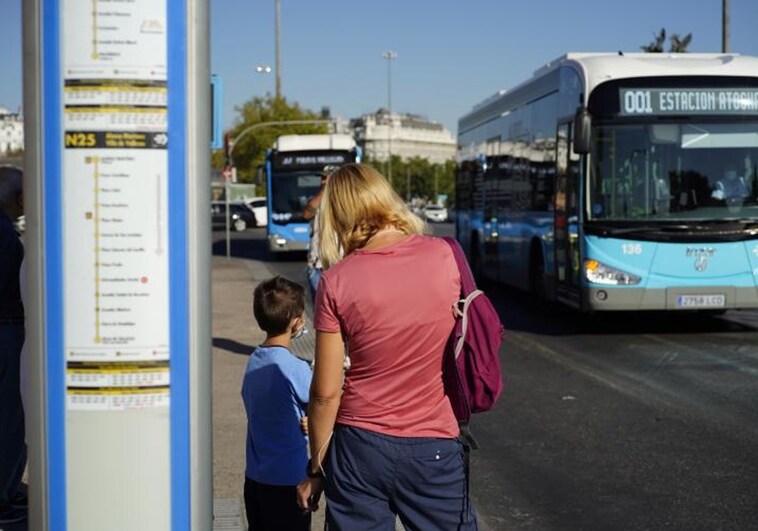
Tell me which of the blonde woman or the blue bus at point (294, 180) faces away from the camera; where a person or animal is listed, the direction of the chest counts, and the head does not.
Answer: the blonde woman

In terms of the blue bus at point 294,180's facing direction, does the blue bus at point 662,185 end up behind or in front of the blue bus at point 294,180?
in front

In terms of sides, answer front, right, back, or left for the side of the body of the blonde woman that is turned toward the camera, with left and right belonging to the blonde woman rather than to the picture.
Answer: back

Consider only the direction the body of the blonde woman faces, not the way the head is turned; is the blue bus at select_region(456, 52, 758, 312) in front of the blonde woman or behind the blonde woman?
in front

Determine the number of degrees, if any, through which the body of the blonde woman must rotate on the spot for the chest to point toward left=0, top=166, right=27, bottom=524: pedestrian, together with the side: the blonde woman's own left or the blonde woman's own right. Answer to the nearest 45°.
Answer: approximately 45° to the blonde woman's own left

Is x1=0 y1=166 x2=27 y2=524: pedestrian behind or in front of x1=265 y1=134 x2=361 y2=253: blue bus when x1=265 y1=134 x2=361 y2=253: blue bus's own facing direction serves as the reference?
in front

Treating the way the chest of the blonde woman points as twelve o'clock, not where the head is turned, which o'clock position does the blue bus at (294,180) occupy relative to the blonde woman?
The blue bus is roughly at 12 o'clock from the blonde woman.

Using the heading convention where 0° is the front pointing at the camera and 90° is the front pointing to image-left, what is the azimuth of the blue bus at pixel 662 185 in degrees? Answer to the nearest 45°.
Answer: approximately 315°

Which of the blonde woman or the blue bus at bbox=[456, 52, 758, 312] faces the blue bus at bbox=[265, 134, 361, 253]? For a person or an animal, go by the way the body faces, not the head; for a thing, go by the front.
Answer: the blonde woman

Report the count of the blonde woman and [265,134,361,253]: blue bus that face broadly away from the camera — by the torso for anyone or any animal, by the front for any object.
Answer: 1

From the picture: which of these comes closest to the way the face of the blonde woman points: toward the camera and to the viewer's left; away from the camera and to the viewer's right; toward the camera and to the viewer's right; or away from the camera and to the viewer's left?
away from the camera and to the viewer's left

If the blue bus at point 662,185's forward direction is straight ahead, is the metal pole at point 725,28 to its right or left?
on its left

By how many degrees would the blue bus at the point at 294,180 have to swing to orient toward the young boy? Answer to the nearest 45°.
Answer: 0° — it already faces them

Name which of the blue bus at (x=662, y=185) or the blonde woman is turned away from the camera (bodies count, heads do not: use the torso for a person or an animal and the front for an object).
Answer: the blonde woman

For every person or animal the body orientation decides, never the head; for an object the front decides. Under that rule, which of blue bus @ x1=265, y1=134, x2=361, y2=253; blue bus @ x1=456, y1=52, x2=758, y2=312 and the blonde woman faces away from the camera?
the blonde woman
